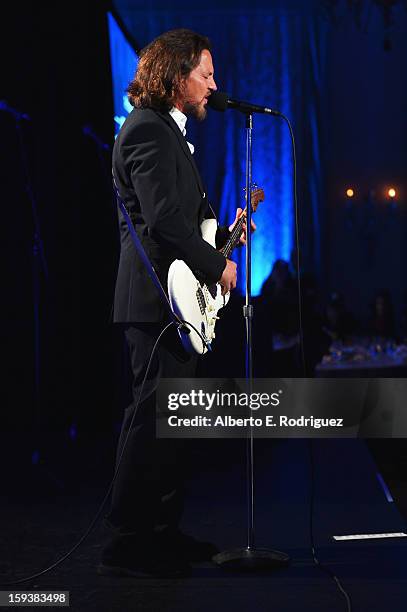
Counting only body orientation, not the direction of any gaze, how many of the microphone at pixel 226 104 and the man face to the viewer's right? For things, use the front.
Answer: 1

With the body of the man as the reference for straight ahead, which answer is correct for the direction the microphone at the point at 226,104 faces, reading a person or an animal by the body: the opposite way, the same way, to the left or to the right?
the opposite way

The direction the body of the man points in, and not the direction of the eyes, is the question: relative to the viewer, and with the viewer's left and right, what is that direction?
facing to the right of the viewer

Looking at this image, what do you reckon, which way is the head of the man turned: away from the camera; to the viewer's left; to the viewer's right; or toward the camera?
to the viewer's right

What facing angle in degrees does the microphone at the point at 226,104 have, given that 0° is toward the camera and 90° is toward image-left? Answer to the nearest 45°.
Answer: approximately 90°
